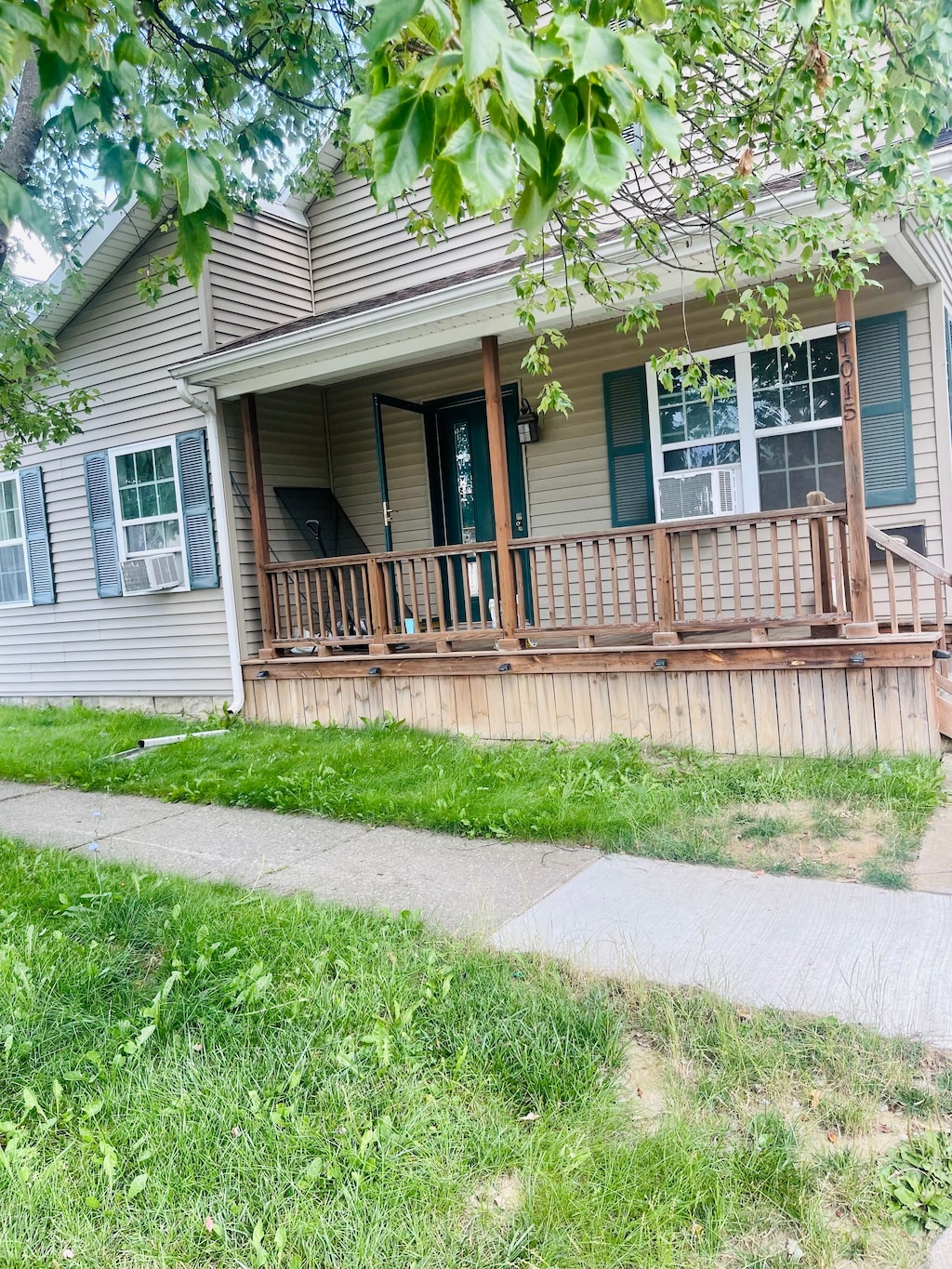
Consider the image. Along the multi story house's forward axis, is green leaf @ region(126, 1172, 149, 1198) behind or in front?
in front

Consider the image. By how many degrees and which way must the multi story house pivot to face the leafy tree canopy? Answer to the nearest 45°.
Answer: approximately 45° to its left

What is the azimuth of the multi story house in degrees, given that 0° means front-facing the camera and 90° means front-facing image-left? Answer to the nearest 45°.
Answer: approximately 45°

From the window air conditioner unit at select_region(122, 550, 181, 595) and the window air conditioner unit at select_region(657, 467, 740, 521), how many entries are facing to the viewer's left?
0
